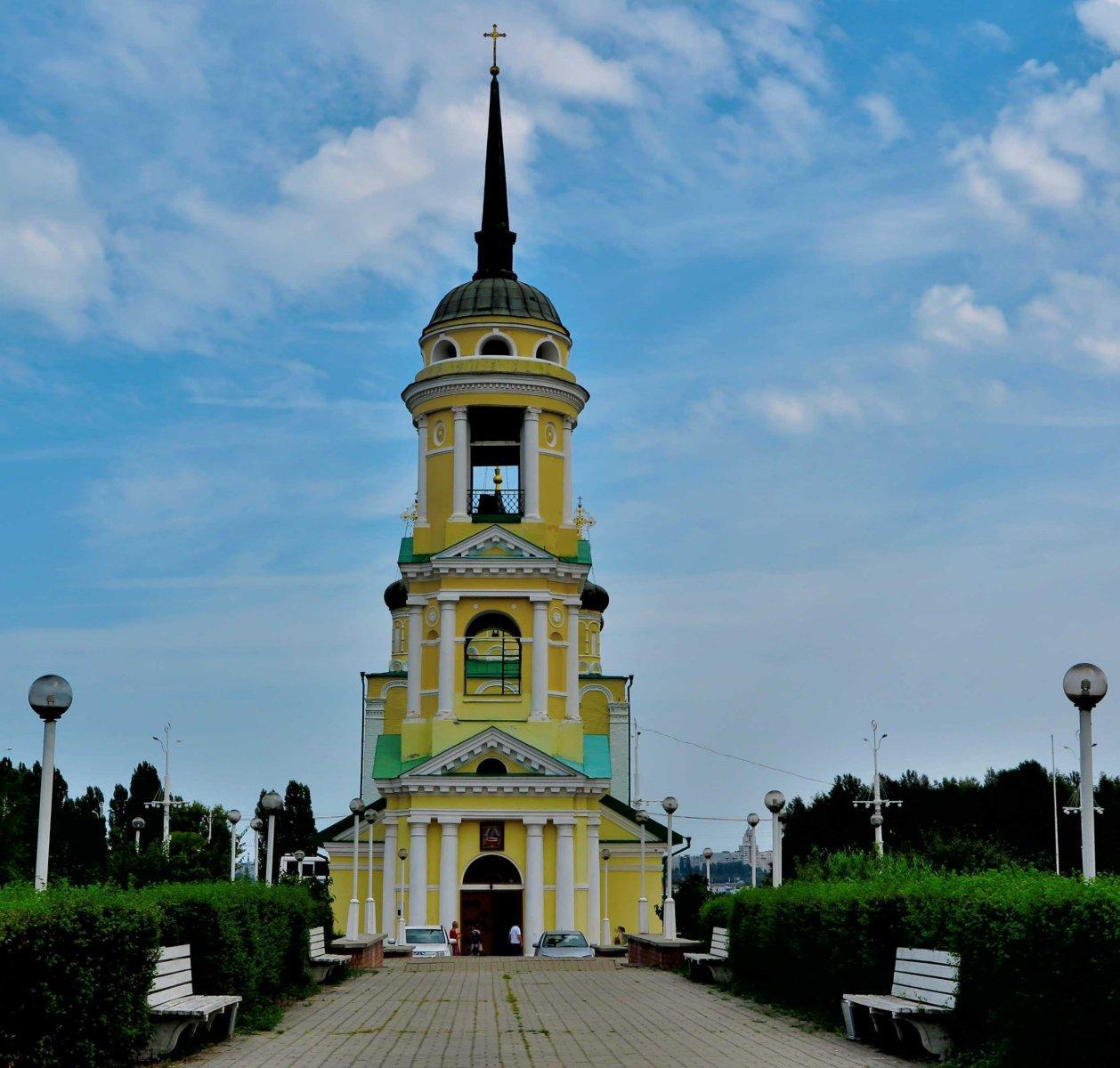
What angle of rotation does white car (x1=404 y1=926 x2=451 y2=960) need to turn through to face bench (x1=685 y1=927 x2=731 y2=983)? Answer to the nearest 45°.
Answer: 0° — it already faces it

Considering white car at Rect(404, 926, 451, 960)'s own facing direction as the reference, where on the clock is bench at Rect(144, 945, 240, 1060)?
The bench is roughly at 12 o'clock from the white car.

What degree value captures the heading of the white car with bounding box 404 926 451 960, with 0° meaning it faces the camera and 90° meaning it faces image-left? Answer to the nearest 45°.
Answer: approximately 0°

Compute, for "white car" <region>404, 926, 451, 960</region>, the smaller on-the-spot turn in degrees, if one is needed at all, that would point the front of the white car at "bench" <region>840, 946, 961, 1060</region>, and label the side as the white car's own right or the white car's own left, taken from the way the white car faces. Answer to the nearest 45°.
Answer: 0° — it already faces it
